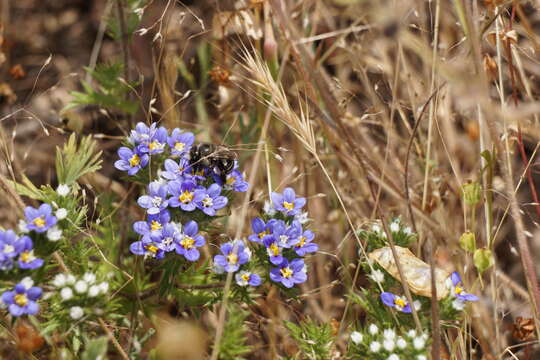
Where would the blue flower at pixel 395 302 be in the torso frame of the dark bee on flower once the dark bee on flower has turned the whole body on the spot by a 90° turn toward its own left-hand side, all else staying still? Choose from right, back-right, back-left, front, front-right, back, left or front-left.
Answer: front-left

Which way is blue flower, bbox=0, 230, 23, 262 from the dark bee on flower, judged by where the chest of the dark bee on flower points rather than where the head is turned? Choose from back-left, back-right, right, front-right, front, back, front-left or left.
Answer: front-left

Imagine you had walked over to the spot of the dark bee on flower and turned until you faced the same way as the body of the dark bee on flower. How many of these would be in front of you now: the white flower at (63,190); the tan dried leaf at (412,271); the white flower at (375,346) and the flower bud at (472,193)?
1

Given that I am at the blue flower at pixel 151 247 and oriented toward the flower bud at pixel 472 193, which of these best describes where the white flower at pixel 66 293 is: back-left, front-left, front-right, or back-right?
back-right

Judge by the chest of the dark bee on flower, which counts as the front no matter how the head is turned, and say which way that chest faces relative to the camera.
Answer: to the viewer's left

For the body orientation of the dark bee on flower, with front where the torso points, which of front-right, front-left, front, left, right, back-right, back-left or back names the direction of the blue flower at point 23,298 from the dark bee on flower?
front-left

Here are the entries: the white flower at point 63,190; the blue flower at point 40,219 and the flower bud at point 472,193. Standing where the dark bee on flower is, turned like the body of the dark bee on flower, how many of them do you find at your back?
1

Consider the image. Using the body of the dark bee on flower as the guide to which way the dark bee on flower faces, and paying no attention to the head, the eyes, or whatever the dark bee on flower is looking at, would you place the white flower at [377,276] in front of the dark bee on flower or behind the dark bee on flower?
behind
